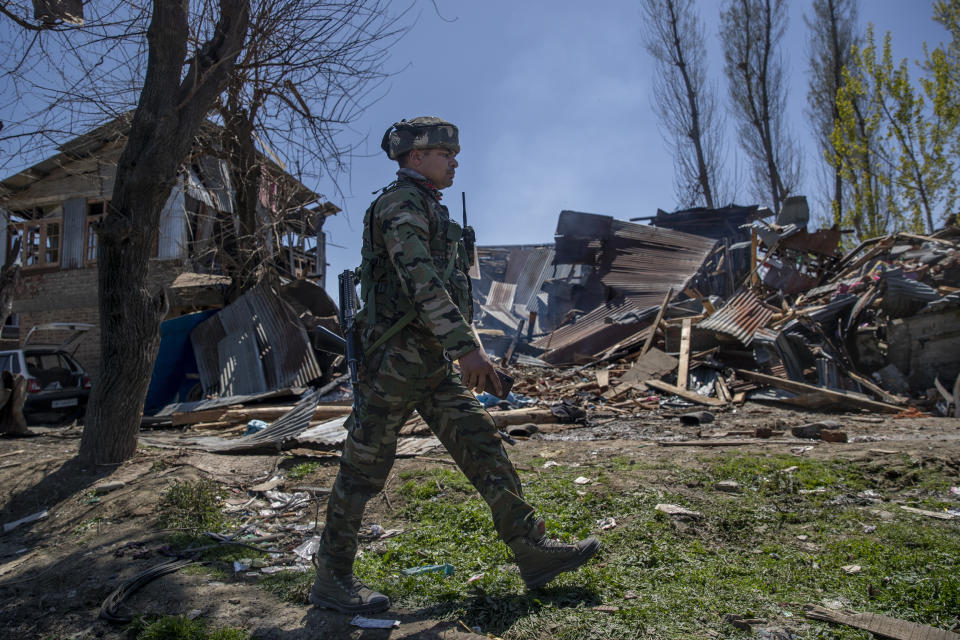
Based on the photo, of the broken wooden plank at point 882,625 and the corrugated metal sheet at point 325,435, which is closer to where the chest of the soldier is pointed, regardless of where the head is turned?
the broken wooden plank

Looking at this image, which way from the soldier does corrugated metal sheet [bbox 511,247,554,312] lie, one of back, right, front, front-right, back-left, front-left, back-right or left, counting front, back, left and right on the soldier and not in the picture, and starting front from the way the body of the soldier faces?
left

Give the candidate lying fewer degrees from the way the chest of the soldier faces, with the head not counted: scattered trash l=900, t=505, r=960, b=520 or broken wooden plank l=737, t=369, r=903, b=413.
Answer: the scattered trash

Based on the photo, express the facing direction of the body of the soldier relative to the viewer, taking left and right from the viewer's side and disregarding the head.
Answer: facing to the right of the viewer

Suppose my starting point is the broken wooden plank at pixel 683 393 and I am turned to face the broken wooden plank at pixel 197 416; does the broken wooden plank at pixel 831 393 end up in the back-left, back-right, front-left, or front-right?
back-left

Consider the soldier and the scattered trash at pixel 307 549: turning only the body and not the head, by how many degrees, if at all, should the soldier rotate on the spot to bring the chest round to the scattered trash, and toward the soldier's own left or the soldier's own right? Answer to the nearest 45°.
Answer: approximately 135° to the soldier's own left

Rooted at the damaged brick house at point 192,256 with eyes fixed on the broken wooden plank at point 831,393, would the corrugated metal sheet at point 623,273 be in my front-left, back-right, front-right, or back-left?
front-left

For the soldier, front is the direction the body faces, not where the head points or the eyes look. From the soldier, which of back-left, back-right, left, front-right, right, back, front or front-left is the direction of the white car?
back-left

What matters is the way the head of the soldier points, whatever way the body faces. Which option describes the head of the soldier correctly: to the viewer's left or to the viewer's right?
to the viewer's right

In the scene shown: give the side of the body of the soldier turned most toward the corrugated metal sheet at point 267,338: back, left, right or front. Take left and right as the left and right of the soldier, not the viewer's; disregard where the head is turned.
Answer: left
